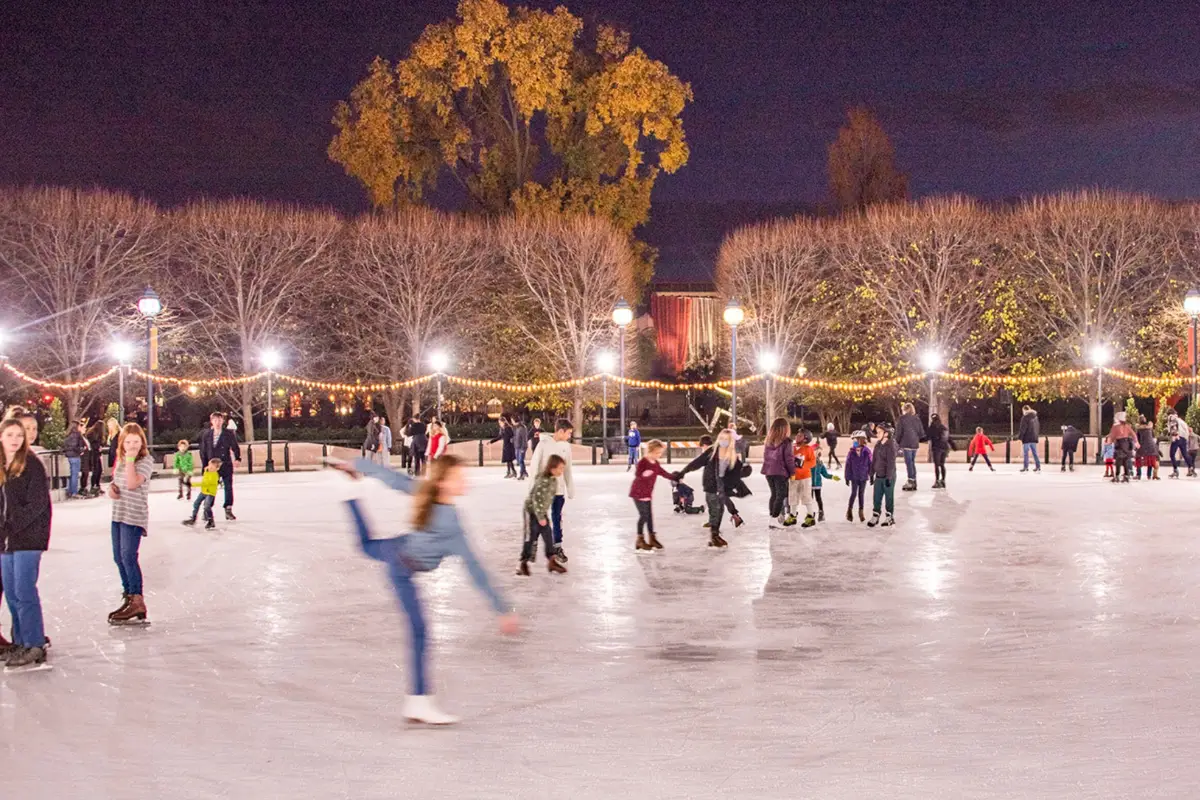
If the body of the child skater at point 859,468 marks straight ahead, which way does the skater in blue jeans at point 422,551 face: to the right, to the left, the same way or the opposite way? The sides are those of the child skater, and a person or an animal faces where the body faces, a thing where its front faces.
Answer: to the left

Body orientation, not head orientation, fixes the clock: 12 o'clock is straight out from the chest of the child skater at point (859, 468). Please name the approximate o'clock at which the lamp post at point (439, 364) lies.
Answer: The lamp post is roughly at 5 o'clock from the child skater.

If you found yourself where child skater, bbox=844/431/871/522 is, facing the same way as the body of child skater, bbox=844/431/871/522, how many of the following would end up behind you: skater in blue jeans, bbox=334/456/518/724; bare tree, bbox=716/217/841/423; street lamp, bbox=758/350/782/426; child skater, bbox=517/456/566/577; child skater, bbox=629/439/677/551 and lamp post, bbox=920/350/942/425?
3

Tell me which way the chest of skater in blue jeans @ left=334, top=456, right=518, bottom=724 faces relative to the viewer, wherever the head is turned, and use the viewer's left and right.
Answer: facing to the right of the viewer

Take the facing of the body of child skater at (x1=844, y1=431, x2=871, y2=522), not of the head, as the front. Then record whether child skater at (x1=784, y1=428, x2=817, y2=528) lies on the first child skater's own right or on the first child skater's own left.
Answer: on the first child skater's own right

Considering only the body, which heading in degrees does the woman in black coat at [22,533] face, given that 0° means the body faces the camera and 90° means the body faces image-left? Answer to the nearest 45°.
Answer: approximately 45°

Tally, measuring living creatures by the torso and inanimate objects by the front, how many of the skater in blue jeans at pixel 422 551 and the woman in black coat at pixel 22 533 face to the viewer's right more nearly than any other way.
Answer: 1

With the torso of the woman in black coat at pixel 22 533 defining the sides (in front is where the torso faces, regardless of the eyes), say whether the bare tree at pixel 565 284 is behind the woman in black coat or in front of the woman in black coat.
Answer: behind

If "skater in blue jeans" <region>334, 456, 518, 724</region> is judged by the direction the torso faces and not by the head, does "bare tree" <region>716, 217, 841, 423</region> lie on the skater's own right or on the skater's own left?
on the skater's own left

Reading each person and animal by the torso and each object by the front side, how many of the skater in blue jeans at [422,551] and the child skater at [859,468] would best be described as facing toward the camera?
1

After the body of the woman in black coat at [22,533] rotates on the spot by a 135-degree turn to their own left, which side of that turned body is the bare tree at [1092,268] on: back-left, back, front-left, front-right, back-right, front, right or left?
front-left

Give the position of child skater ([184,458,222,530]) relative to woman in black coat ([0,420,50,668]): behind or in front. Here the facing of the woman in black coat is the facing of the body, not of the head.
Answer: behind
